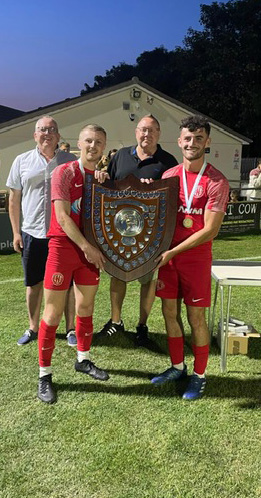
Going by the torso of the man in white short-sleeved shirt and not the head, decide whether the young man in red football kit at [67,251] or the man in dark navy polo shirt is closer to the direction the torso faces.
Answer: the young man in red football kit

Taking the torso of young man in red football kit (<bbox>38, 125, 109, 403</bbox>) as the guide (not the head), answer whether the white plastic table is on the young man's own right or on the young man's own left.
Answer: on the young man's own left

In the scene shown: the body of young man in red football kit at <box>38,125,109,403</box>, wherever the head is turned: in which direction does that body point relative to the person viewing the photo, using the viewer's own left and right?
facing the viewer and to the right of the viewer

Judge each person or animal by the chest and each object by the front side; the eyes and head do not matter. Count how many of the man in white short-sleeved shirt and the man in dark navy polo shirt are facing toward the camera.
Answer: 2

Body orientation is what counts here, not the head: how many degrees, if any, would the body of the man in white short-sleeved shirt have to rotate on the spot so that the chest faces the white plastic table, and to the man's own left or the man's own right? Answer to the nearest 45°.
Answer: approximately 45° to the man's own left

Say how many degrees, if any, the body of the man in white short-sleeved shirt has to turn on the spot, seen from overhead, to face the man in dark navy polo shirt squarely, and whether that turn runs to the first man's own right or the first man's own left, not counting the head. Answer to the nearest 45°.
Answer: approximately 90° to the first man's own left

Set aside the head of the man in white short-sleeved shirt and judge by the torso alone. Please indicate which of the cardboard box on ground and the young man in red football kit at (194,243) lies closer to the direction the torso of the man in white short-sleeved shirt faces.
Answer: the young man in red football kit

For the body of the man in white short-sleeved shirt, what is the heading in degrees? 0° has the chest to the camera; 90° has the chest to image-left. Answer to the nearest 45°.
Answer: approximately 0°

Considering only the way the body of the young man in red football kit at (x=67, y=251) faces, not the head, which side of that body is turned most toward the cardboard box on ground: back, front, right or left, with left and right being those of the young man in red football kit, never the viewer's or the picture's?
left

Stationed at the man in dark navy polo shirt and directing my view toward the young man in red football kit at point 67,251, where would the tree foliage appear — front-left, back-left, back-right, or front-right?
back-right

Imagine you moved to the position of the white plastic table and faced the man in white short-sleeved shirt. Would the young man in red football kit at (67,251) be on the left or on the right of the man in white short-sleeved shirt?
left

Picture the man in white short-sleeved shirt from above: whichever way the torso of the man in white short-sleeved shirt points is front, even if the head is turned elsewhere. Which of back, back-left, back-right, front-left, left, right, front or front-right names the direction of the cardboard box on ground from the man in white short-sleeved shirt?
left
